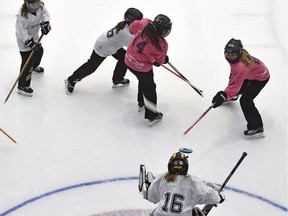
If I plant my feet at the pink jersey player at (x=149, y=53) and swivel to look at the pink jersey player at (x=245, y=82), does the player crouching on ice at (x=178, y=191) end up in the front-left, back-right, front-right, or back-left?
front-right

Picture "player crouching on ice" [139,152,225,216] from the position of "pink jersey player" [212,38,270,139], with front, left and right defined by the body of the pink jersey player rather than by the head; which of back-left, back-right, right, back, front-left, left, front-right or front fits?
left

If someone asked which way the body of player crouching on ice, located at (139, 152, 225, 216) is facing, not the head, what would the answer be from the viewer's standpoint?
away from the camera

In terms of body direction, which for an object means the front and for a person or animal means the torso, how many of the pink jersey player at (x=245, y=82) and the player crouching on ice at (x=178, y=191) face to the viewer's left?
1

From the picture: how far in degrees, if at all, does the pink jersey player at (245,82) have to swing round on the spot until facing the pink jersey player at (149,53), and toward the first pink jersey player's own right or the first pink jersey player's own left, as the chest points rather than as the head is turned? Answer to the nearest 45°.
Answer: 0° — they already face them

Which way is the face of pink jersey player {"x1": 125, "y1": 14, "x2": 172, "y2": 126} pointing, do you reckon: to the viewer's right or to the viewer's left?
to the viewer's right

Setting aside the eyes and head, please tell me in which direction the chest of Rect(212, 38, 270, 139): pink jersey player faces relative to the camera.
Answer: to the viewer's left

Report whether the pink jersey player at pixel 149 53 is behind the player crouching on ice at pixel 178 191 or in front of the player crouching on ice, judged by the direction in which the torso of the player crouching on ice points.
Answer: in front

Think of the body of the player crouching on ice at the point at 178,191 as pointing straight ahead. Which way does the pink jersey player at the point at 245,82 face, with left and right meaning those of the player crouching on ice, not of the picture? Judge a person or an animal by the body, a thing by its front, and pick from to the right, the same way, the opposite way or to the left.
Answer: to the left

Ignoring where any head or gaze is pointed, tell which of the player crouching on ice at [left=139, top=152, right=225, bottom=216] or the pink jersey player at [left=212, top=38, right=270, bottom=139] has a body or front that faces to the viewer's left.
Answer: the pink jersey player

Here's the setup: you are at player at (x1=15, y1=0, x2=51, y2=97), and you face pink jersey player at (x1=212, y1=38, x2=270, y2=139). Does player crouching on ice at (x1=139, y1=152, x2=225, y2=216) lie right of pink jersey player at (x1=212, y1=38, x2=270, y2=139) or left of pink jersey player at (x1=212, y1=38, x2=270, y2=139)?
right

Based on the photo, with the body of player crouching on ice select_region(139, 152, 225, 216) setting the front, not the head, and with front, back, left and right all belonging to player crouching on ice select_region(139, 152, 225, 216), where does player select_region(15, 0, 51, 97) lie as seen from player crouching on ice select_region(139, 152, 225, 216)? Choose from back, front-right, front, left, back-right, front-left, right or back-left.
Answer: front-left

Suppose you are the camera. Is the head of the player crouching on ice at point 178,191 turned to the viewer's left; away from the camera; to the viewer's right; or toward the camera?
away from the camera

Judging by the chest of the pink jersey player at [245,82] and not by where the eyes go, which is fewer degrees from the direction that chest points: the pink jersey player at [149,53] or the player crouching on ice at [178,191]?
the pink jersey player

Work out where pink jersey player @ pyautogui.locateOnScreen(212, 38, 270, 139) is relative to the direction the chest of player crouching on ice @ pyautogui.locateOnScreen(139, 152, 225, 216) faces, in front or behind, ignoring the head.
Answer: in front
